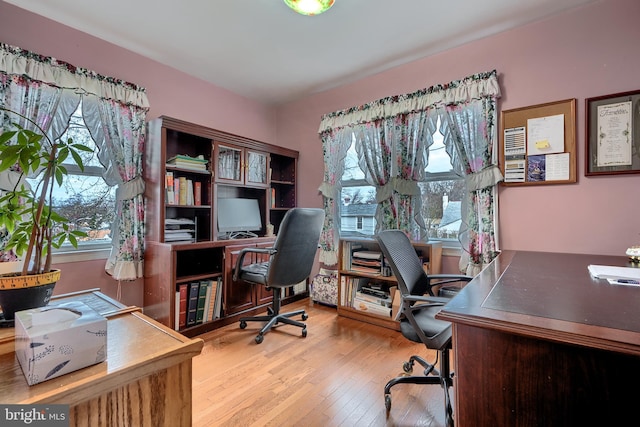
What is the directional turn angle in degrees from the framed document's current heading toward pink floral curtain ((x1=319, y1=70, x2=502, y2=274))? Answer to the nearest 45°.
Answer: approximately 45° to its right

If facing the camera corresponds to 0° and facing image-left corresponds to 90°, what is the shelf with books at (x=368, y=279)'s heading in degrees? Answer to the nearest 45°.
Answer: approximately 45°

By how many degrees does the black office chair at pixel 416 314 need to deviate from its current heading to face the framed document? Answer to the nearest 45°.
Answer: approximately 90° to its left

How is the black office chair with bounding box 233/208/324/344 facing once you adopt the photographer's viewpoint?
facing away from the viewer and to the left of the viewer

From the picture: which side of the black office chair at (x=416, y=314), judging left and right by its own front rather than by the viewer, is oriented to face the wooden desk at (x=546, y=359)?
front

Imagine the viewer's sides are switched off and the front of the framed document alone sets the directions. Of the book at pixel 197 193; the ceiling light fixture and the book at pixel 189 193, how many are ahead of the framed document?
3

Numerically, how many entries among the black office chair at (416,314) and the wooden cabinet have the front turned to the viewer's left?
0

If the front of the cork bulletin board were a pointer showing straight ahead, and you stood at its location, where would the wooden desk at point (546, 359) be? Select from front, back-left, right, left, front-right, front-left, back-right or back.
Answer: front-left

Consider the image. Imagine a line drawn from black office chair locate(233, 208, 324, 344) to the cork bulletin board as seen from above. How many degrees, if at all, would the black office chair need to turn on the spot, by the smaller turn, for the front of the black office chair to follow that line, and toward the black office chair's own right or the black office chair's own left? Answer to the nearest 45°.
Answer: approximately 135° to the black office chair's own right

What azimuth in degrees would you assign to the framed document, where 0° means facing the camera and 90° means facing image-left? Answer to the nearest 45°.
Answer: approximately 45°

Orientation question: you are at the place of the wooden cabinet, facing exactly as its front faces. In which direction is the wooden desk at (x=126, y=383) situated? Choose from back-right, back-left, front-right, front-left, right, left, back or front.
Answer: front-right
